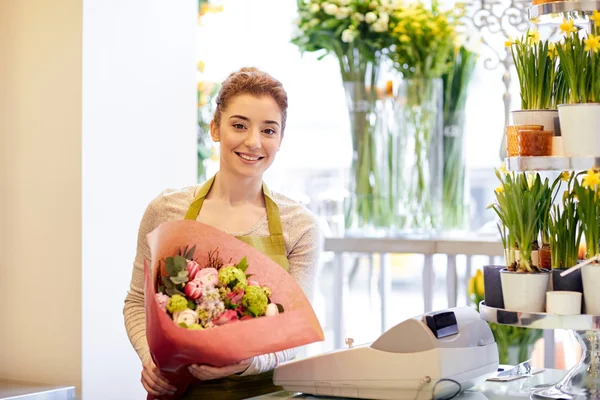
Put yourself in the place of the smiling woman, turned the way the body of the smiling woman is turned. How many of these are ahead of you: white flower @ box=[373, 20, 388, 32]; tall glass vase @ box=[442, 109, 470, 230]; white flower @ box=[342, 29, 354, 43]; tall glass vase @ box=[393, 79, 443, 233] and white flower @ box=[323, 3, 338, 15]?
0

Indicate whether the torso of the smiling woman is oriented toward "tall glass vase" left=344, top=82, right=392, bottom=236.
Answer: no

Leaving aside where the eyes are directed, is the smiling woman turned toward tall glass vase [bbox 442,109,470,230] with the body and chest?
no

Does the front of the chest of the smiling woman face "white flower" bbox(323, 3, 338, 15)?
no

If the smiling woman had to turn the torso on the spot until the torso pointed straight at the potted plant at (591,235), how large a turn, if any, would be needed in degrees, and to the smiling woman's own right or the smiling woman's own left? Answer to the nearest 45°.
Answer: approximately 45° to the smiling woman's own left

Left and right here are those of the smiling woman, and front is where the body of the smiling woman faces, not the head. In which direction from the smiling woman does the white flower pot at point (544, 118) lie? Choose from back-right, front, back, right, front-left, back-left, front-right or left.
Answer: front-left

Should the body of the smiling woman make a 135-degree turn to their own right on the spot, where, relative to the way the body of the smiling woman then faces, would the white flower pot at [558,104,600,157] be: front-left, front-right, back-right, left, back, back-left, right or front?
back

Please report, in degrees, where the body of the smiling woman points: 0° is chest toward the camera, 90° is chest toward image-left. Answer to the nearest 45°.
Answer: approximately 0°

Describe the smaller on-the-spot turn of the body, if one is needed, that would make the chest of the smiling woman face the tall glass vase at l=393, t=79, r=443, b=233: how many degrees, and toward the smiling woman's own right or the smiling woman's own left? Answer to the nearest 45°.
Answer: approximately 135° to the smiling woman's own left

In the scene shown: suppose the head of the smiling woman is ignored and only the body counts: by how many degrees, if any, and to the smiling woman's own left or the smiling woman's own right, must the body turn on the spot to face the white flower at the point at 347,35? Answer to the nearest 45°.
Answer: approximately 180°

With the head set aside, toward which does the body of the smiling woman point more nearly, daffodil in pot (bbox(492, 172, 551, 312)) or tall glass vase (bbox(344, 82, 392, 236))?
the daffodil in pot

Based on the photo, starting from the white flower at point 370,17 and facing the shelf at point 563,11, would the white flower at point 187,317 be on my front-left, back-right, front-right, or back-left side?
front-right

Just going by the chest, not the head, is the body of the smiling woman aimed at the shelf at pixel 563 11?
no

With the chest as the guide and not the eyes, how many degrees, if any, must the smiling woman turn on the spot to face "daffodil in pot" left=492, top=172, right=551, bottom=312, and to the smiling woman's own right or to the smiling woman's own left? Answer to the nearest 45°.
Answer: approximately 45° to the smiling woman's own left

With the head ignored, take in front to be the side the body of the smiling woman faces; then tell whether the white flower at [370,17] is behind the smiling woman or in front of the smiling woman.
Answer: behind
